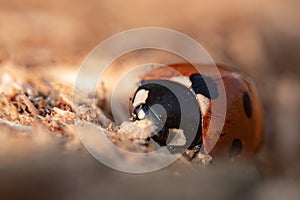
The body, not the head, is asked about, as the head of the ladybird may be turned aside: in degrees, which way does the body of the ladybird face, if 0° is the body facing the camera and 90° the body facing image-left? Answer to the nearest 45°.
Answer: approximately 45°
